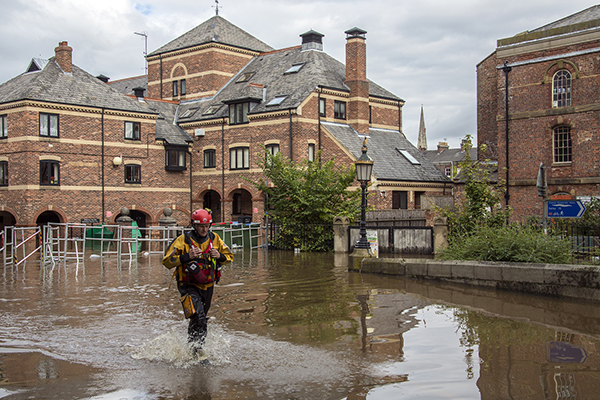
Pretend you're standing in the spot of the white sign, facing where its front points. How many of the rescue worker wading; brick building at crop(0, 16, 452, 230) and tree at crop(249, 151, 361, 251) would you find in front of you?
1

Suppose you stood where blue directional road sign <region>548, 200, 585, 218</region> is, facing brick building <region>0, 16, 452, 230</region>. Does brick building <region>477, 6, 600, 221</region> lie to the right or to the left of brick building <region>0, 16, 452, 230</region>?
right

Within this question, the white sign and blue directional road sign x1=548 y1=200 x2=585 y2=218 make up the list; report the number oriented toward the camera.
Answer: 2

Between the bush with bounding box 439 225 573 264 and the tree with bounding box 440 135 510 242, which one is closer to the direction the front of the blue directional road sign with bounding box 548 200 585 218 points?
the bush

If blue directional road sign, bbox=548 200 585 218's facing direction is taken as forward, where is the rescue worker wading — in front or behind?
in front

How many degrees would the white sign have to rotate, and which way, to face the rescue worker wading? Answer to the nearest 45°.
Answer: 0° — it already faces them

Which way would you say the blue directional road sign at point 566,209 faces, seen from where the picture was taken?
facing the viewer

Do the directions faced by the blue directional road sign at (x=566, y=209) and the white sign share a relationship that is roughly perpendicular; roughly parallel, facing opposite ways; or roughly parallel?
roughly parallel

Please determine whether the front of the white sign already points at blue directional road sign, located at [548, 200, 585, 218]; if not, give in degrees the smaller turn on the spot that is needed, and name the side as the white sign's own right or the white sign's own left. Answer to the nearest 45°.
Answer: approximately 45° to the white sign's own left

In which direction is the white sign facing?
toward the camera

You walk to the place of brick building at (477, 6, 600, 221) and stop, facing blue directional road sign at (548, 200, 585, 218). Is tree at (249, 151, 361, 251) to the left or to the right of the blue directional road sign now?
right
